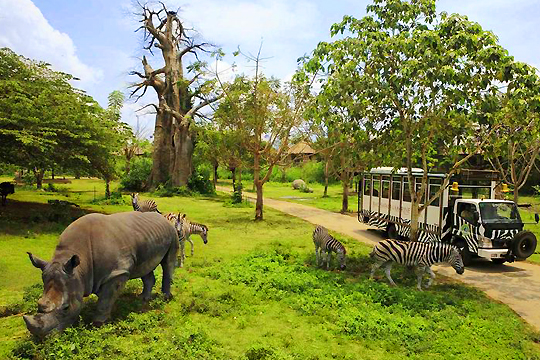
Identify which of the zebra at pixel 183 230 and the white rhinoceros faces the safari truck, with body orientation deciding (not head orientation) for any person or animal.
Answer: the zebra

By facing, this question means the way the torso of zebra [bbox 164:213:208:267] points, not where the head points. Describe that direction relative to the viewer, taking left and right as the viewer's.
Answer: facing to the right of the viewer

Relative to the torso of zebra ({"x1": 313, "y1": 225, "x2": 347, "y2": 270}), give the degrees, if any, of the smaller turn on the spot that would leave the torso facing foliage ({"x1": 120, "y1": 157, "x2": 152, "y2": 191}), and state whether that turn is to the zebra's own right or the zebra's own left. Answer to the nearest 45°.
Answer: approximately 180°

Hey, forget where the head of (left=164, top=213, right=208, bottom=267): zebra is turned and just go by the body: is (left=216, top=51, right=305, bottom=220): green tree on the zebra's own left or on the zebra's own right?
on the zebra's own left

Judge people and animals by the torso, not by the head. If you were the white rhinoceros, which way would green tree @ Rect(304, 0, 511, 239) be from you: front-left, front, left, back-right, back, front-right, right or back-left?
back-left

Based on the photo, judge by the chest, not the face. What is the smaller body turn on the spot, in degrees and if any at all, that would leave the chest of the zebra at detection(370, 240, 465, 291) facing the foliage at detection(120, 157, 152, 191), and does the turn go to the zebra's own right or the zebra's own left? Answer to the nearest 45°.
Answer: approximately 135° to the zebra's own left

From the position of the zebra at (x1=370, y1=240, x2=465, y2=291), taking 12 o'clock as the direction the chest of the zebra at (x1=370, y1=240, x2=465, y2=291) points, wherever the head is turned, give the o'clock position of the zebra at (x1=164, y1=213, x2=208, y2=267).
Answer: the zebra at (x1=164, y1=213, x2=208, y2=267) is roughly at 6 o'clock from the zebra at (x1=370, y1=240, x2=465, y2=291).

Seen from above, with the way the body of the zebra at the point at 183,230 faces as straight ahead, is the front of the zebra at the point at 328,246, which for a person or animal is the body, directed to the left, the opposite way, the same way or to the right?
to the right

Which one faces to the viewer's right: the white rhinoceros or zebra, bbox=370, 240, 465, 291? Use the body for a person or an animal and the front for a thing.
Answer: the zebra

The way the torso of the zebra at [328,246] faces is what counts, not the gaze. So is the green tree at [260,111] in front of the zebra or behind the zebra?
behind

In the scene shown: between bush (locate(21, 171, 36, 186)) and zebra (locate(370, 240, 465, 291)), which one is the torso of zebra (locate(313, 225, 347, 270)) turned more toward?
the zebra

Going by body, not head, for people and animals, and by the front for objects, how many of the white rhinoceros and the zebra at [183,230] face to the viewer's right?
1

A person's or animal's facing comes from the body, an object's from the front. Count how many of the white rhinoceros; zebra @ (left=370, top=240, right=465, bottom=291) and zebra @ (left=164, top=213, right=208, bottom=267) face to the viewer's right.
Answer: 2
